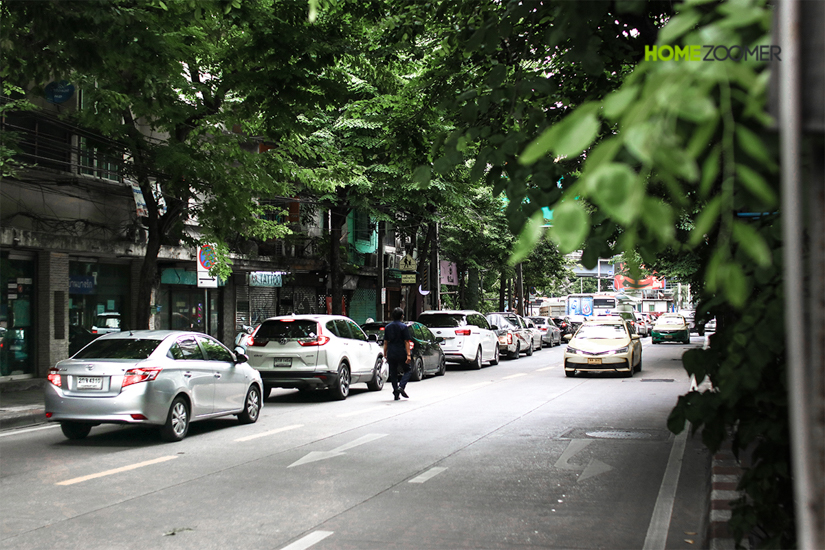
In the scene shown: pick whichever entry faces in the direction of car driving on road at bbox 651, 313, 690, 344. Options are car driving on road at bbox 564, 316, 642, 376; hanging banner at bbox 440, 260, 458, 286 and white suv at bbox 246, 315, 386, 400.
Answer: the white suv

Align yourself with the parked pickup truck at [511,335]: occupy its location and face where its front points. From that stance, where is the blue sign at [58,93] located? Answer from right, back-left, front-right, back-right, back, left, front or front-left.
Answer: back

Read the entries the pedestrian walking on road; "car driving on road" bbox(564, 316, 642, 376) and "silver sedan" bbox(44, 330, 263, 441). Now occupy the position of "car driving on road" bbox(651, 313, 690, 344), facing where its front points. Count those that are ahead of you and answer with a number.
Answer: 3

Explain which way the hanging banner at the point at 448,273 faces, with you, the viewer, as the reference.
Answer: facing the viewer

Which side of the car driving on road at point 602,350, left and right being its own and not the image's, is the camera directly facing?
front

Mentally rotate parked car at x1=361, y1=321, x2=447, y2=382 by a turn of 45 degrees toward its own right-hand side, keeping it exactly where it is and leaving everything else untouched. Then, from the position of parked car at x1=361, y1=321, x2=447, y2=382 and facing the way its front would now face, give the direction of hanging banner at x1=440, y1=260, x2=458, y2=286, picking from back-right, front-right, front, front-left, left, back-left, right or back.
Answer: left

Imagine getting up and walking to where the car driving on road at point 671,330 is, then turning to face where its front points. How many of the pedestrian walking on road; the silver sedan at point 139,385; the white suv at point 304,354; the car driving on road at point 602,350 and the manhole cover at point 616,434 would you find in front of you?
5

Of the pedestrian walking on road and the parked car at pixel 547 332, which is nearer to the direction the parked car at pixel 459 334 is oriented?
the parked car

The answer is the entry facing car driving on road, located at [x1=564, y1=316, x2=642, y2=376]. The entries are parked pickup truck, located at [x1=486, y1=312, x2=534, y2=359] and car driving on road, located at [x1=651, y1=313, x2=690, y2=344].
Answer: car driving on road, located at [x1=651, y1=313, x2=690, y2=344]

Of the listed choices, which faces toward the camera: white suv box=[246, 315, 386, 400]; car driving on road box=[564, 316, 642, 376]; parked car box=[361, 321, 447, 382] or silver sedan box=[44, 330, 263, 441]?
car driving on road box=[564, 316, 642, 376]

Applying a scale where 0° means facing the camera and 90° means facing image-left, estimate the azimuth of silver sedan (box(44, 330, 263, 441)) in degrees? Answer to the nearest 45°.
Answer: approximately 225°

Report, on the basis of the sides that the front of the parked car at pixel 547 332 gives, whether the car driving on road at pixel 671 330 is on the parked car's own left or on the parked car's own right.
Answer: on the parked car's own right

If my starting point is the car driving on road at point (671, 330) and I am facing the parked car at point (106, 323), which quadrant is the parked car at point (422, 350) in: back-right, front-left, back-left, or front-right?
front-left

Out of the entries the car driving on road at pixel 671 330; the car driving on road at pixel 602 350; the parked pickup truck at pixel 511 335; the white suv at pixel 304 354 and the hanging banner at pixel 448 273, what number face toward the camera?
3

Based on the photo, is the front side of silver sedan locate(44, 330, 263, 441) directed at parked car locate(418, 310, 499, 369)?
yes

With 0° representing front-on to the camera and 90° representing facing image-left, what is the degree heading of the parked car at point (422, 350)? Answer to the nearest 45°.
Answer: approximately 225°

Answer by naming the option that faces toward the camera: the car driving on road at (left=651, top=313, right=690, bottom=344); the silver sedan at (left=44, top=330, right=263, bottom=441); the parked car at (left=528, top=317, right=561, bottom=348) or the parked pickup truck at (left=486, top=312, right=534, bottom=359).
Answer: the car driving on road at (left=651, top=313, right=690, bottom=344)

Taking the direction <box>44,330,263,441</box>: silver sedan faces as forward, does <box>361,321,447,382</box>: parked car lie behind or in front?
in front

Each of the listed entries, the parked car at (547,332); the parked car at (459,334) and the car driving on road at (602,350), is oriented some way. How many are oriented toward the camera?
1
